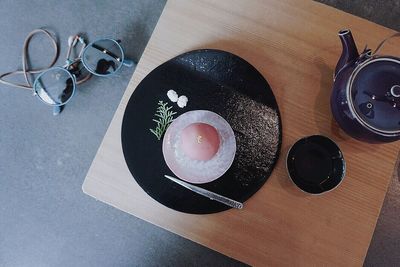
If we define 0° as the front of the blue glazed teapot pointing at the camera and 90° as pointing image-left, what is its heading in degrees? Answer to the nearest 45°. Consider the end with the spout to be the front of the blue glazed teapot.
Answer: approximately 135°

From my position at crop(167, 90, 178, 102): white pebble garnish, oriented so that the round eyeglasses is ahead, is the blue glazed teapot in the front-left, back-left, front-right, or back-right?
back-right
